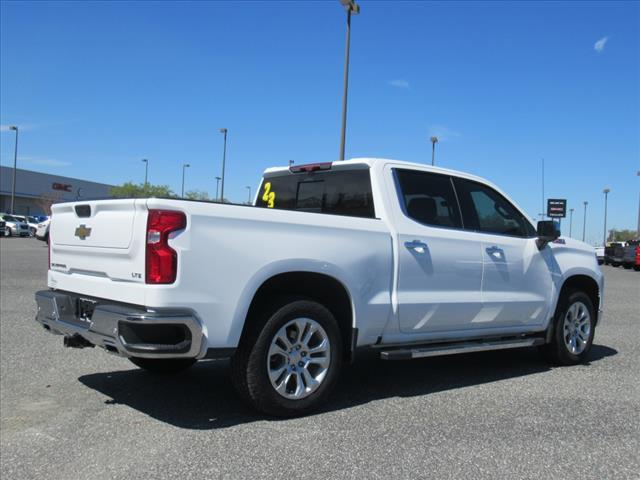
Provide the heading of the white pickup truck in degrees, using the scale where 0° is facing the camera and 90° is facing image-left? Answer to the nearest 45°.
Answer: approximately 225°

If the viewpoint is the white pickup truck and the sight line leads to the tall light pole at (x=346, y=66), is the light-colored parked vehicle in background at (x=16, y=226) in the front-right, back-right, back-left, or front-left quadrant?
front-left

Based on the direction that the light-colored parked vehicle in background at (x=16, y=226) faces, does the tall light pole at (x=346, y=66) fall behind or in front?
in front

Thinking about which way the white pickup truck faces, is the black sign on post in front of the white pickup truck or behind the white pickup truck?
in front

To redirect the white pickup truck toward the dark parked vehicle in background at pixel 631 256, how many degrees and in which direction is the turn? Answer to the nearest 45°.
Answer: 0° — it already faces it

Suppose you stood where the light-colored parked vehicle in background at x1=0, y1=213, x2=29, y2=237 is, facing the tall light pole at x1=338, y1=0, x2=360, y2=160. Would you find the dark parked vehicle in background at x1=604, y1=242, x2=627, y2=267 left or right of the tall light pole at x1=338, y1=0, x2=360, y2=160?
left

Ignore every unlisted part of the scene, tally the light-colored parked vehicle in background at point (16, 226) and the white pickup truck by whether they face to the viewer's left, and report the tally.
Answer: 0

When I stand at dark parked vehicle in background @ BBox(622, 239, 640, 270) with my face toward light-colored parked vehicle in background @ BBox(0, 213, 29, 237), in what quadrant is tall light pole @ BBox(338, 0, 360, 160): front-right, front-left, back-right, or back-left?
front-left

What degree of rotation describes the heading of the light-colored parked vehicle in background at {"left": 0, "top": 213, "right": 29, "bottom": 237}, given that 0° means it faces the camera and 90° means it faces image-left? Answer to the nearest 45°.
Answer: approximately 315°

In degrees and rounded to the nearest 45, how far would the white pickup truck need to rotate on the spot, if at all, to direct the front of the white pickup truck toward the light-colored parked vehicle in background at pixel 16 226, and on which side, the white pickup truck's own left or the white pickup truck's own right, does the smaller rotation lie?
approximately 90° to the white pickup truck's own left
